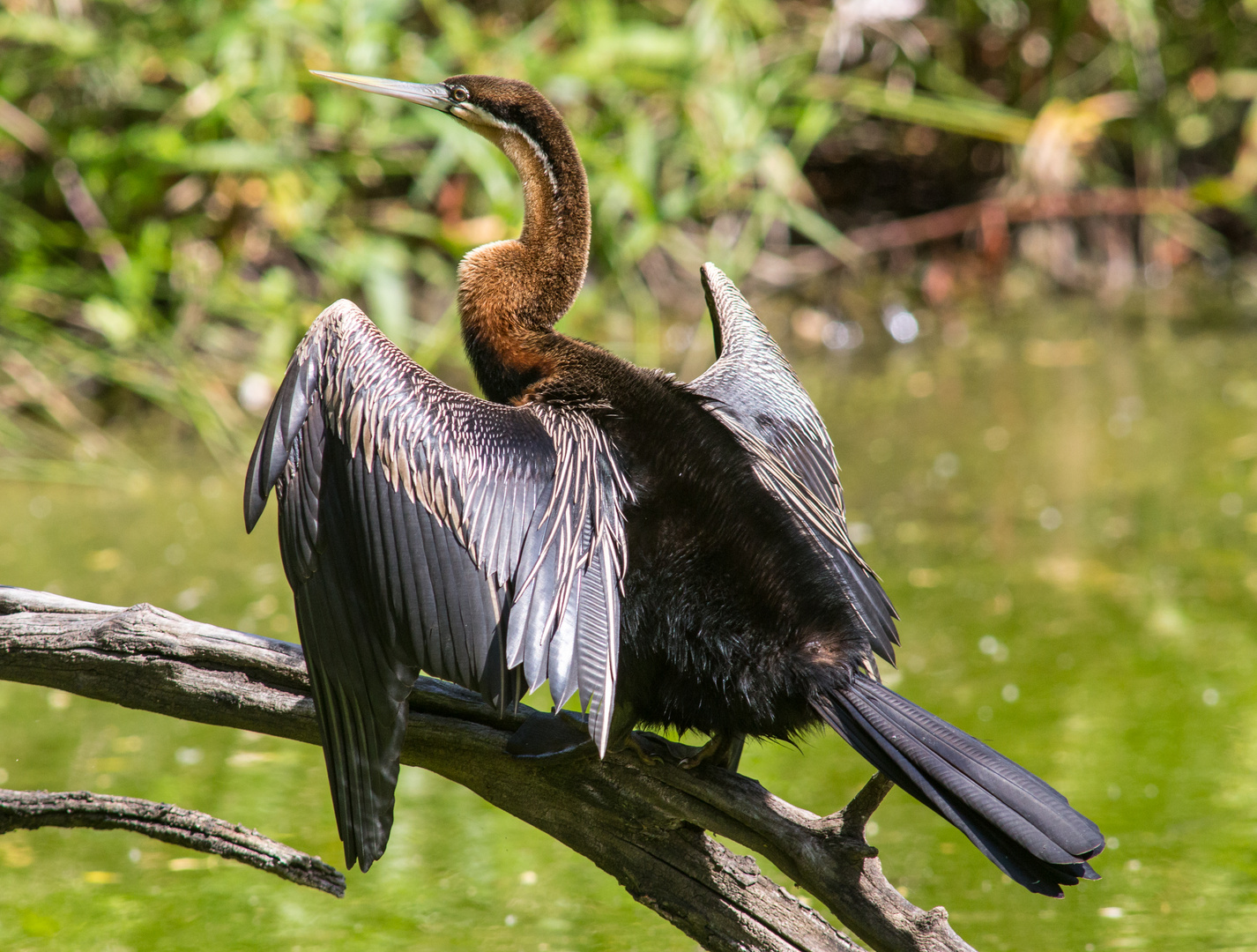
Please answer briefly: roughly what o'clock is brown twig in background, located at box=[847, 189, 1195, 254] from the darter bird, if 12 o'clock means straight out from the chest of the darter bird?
The brown twig in background is roughly at 2 o'clock from the darter bird.

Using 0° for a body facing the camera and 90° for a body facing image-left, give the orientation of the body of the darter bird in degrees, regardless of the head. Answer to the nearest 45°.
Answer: approximately 135°

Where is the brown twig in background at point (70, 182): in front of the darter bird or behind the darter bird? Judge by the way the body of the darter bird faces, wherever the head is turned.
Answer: in front
